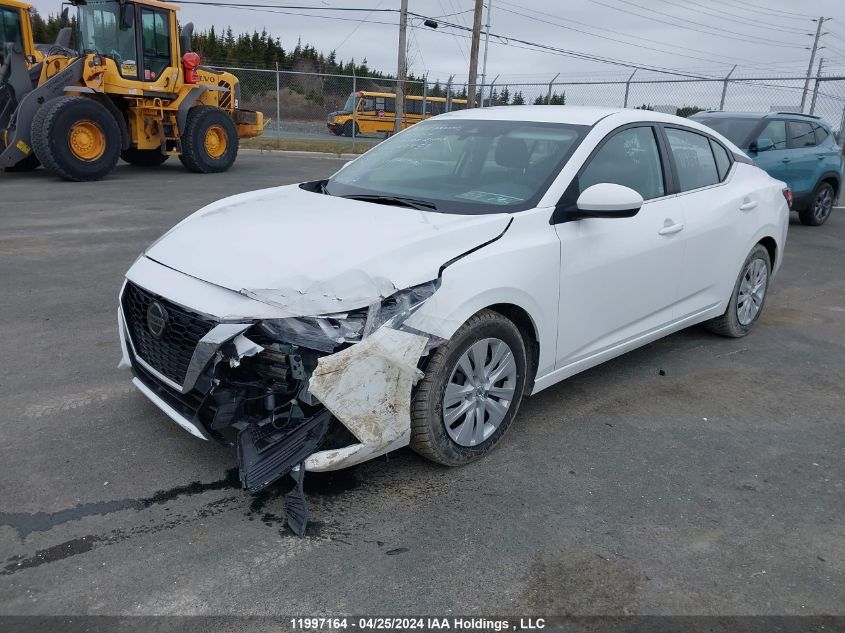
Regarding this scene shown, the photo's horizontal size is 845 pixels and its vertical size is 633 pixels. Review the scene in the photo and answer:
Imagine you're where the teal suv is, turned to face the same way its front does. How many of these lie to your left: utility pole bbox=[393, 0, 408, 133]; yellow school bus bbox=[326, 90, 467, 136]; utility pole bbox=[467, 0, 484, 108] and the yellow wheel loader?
0

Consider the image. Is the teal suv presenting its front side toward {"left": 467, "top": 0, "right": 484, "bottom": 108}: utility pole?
no

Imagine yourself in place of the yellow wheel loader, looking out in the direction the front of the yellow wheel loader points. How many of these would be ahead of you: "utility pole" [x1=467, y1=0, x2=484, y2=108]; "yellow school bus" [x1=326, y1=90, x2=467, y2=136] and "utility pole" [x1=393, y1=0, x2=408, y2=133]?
0

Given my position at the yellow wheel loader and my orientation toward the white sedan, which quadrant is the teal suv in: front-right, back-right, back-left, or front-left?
front-left

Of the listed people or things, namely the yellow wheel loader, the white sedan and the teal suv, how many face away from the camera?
0

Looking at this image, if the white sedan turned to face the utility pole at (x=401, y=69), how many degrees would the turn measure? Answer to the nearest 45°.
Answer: approximately 135° to its right

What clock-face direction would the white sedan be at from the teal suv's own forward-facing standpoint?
The white sedan is roughly at 11 o'clock from the teal suv.

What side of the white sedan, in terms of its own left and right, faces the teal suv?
back

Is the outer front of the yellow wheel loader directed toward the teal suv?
no

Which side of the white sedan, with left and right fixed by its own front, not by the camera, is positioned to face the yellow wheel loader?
right

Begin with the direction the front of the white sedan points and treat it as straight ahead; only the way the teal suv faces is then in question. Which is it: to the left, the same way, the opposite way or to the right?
the same way

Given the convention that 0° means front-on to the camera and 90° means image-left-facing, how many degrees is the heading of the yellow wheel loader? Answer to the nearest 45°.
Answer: approximately 45°

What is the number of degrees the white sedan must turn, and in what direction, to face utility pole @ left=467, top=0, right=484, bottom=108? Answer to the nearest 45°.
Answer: approximately 135° to its right

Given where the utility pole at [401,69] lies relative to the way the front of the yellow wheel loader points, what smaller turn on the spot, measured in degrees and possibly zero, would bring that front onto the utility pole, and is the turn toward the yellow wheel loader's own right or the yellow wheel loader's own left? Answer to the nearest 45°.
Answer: approximately 180°

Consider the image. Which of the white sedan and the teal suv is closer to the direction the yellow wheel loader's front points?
the white sedan

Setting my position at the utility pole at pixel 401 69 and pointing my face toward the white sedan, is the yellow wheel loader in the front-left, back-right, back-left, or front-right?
front-right
